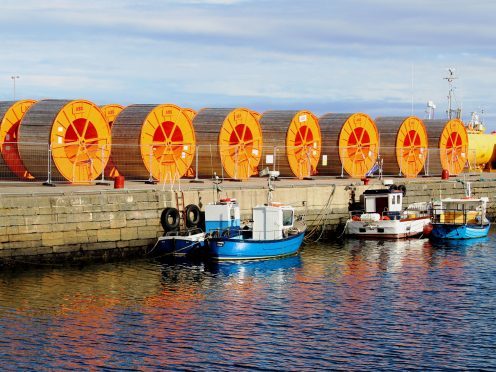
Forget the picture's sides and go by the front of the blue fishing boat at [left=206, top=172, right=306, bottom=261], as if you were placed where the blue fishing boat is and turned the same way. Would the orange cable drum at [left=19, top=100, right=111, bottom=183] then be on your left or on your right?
on your left

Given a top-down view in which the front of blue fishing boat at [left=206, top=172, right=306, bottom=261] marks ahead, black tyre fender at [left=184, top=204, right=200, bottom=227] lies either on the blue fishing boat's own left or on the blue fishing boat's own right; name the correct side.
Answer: on the blue fishing boat's own left

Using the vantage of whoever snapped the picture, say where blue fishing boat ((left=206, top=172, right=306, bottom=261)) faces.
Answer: facing away from the viewer and to the right of the viewer

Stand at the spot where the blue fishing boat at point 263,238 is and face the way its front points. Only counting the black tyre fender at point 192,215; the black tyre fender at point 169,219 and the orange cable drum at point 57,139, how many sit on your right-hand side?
0

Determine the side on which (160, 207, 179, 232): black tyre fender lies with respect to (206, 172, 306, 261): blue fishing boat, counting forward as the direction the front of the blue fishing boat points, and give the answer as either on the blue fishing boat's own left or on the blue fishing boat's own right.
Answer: on the blue fishing boat's own left

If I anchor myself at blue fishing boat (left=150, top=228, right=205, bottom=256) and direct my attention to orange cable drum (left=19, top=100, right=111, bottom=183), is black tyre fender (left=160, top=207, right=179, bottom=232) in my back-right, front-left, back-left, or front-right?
front-right
